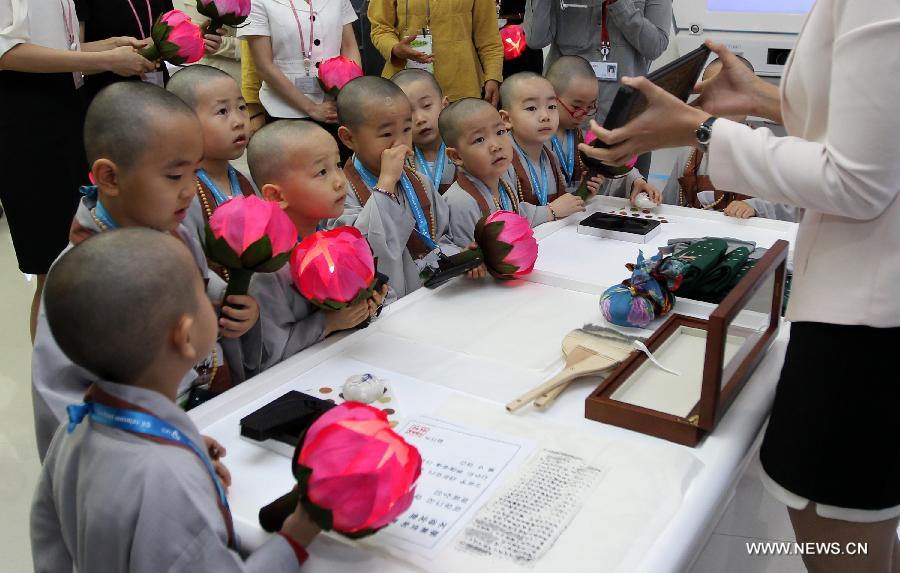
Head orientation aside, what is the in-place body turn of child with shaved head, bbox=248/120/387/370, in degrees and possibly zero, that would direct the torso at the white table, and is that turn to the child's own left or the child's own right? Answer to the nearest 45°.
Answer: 0° — they already face it

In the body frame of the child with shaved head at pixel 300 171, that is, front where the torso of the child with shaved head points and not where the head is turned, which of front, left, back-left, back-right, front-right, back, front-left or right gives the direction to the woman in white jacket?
front

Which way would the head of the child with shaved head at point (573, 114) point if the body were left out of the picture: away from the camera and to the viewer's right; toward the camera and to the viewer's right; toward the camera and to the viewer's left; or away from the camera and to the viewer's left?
toward the camera and to the viewer's right

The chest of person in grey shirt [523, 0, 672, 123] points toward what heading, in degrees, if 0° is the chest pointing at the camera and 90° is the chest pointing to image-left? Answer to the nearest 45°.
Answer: approximately 0°

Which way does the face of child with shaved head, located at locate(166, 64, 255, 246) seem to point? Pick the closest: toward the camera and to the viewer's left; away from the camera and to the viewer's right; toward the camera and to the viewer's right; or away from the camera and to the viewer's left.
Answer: toward the camera and to the viewer's right

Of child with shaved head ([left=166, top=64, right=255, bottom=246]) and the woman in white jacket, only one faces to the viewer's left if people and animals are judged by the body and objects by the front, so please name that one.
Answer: the woman in white jacket

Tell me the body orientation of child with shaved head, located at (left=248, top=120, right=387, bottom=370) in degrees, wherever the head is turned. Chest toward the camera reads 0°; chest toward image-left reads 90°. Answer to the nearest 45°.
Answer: approximately 315°

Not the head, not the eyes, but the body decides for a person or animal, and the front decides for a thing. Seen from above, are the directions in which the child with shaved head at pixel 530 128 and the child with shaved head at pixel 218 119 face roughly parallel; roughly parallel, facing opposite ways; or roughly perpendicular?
roughly parallel

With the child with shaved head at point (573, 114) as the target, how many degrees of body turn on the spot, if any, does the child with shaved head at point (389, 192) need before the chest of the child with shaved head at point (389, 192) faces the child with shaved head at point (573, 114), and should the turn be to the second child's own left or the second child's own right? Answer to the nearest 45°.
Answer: approximately 90° to the second child's own left

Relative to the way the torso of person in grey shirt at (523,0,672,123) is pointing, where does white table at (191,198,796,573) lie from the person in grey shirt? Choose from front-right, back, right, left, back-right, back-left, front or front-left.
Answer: front

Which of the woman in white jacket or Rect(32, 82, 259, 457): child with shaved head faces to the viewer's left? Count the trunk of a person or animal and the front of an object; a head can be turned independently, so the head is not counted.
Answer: the woman in white jacket
